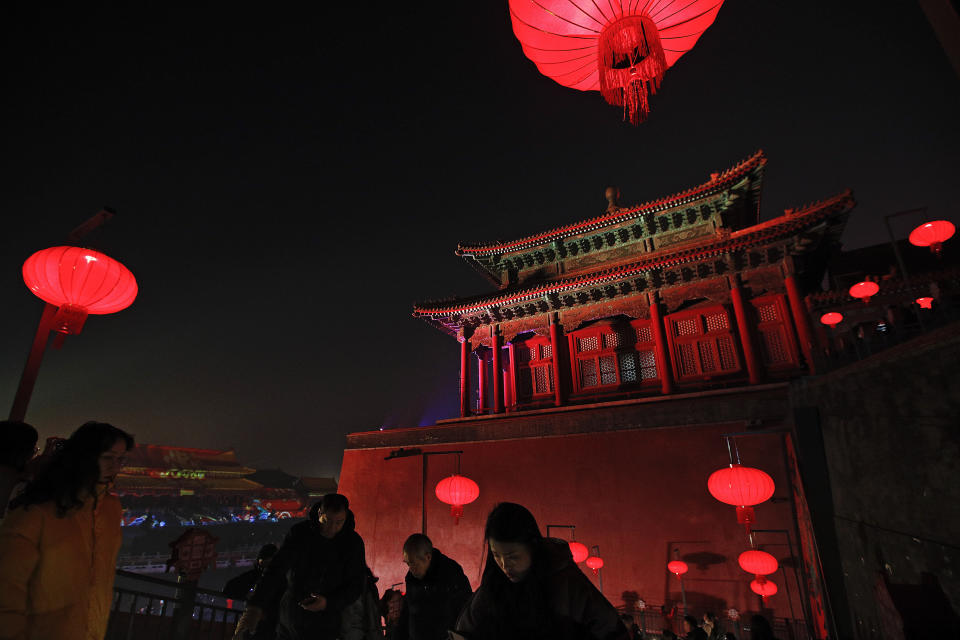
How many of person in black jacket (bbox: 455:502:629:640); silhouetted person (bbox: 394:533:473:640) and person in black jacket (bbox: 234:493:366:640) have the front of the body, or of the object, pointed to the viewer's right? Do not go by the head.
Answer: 0

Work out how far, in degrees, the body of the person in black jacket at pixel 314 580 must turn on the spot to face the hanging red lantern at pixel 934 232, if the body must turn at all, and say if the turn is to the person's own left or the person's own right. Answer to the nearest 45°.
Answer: approximately 90° to the person's own left

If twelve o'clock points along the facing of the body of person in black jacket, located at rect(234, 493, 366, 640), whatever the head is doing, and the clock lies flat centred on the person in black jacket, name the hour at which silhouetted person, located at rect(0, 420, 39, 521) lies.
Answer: The silhouetted person is roughly at 2 o'clock from the person in black jacket.

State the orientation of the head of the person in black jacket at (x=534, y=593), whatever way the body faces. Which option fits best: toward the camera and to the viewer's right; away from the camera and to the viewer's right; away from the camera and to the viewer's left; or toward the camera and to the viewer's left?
toward the camera and to the viewer's left

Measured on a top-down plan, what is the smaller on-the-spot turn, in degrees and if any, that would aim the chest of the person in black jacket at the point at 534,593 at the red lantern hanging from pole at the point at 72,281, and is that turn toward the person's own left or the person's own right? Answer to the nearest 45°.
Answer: approximately 45° to the person's own right

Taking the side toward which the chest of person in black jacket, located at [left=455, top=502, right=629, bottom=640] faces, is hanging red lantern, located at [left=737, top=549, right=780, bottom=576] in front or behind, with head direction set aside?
behind

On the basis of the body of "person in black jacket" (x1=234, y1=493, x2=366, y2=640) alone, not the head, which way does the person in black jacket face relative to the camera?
toward the camera

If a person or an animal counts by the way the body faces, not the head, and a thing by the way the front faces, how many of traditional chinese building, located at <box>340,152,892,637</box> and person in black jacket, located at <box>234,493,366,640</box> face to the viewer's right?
0

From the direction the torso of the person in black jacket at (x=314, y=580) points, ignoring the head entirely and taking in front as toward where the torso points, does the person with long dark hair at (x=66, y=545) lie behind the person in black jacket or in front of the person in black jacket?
in front

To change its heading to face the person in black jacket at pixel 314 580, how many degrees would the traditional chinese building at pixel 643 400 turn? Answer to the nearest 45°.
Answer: approximately 45° to its left

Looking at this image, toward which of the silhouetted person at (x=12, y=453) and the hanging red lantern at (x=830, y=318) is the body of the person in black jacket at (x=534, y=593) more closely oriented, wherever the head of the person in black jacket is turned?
the silhouetted person

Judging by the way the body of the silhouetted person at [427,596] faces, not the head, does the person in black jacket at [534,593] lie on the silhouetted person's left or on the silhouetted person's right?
on the silhouetted person's left

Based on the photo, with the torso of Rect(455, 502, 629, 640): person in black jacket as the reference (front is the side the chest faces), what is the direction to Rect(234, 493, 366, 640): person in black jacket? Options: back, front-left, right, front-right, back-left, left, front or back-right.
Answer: right
